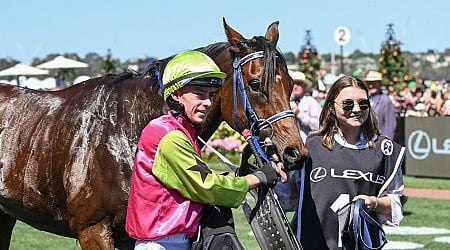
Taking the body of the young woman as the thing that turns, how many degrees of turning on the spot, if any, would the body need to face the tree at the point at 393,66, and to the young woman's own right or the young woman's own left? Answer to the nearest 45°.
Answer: approximately 180°

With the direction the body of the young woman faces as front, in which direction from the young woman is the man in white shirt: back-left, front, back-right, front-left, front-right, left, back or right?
back

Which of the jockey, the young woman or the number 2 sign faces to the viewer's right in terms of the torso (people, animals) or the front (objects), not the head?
the jockey

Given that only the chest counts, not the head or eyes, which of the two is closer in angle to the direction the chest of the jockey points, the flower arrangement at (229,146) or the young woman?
the young woman

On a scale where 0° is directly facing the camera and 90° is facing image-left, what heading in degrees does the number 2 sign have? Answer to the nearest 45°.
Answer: approximately 0°

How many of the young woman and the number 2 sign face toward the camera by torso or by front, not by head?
2

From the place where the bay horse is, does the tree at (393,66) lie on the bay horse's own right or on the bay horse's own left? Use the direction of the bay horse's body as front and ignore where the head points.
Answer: on the bay horse's own left

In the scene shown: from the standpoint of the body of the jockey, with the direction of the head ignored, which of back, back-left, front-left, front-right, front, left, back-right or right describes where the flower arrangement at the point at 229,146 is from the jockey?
left

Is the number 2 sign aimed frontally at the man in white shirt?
yes
